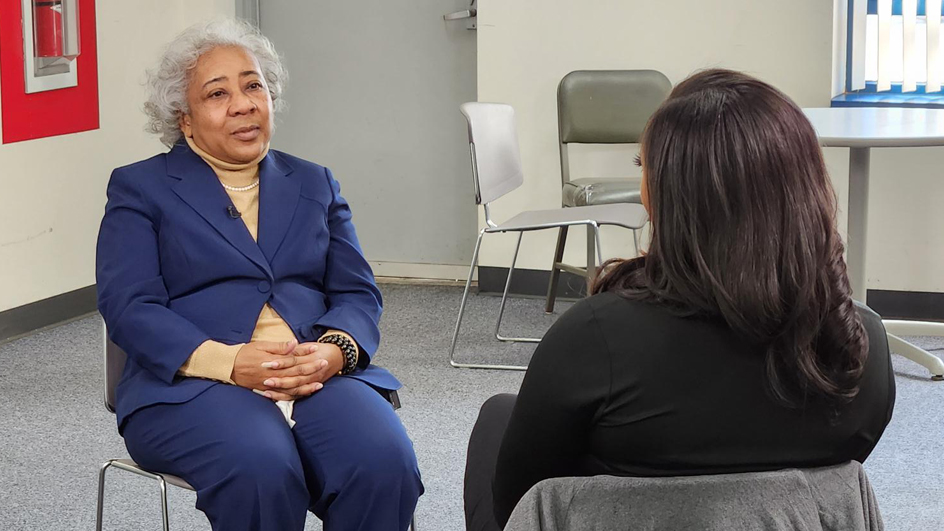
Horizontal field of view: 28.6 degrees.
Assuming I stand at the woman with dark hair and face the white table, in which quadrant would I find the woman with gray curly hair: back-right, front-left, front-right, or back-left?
front-left

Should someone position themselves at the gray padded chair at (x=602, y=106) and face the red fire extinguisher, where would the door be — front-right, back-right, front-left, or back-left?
front-right

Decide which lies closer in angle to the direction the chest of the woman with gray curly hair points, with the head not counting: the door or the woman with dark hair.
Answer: the woman with dark hair

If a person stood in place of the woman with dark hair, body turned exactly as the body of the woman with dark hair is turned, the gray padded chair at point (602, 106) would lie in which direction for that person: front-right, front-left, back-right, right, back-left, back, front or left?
front-right

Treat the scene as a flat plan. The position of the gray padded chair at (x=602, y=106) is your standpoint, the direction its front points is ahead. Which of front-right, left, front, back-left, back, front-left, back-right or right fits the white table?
front-left

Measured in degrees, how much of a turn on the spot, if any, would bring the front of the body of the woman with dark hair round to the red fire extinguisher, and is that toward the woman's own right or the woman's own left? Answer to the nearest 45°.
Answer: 0° — they already face it

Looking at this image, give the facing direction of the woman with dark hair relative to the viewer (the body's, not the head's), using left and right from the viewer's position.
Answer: facing away from the viewer and to the left of the viewer

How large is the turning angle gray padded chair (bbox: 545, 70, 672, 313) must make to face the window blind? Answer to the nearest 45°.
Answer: approximately 90° to its left

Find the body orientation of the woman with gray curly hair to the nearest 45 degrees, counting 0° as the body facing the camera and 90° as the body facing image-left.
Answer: approximately 315°

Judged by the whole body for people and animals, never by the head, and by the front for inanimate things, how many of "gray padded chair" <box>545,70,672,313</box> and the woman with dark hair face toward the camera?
1

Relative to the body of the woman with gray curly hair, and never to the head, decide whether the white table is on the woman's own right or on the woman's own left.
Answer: on the woman's own left

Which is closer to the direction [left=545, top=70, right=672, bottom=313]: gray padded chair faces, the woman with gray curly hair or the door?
the woman with gray curly hair

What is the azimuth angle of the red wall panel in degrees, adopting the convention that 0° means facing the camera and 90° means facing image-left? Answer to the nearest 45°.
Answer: approximately 315°

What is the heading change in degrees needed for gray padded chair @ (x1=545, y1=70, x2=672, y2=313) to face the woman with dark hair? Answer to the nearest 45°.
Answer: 0° — it already faces them

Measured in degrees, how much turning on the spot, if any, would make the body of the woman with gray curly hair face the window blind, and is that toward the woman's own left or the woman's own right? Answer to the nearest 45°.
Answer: approximately 90° to the woman's own left

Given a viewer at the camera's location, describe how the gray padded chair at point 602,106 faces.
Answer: facing the viewer

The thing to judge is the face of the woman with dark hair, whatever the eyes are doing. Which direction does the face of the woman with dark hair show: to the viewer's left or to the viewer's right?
to the viewer's left

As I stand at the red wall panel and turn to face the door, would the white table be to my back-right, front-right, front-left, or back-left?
front-right
